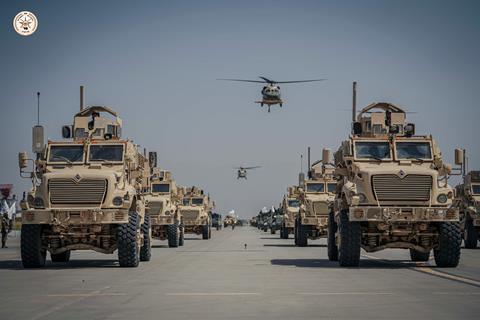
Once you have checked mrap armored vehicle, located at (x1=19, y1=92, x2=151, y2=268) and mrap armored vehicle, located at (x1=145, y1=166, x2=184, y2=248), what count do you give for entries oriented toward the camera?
2

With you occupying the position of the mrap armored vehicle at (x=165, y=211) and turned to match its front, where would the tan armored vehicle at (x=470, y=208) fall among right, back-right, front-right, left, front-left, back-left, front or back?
left

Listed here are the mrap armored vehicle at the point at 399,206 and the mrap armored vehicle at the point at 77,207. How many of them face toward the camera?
2

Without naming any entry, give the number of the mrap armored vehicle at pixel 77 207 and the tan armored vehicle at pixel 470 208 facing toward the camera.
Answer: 2

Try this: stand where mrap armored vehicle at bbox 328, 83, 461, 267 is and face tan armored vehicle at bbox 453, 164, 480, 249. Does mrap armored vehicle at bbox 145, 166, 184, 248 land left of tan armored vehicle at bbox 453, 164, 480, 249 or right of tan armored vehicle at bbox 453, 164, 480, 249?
left

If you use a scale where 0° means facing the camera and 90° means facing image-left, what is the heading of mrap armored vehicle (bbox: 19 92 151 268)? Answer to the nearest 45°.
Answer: approximately 0°

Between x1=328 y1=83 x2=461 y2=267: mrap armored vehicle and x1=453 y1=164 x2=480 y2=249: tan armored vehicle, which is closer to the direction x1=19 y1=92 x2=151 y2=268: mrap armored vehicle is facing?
the mrap armored vehicle

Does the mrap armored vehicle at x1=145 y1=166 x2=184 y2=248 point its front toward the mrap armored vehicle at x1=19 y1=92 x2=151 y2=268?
yes

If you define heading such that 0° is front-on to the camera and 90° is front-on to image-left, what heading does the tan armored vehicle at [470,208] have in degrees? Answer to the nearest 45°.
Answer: approximately 0°

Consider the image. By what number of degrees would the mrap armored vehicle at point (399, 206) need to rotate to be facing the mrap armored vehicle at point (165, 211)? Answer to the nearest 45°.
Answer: approximately 135° to its right

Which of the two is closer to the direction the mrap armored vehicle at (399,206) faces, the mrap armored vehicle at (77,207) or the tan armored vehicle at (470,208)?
the mrap armored vehicle
